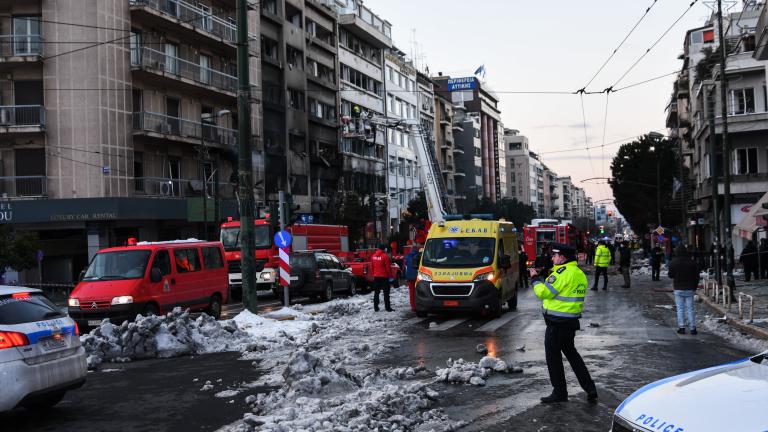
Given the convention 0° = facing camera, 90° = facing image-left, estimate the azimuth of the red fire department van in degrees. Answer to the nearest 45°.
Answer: approximately 45°

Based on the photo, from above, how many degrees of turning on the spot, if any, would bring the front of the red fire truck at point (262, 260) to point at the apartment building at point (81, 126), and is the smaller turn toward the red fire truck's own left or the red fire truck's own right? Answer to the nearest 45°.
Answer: approximately 90° to the red fire truck's own right

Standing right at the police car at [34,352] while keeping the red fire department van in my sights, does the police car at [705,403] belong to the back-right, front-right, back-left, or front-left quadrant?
back-right

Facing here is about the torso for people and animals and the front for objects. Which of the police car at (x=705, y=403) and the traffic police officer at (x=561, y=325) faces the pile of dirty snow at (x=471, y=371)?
the traffic police officer

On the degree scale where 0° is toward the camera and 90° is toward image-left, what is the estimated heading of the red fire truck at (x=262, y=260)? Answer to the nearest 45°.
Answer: approximately 45°

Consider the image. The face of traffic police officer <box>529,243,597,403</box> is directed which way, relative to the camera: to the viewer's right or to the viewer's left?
to the viewer's left

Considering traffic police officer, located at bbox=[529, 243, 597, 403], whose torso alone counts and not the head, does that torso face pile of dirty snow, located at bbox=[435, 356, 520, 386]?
yes

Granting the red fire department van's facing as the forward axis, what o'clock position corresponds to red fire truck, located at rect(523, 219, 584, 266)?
The red fire truck is roughly at 6 o'clock from the red fire department van.
